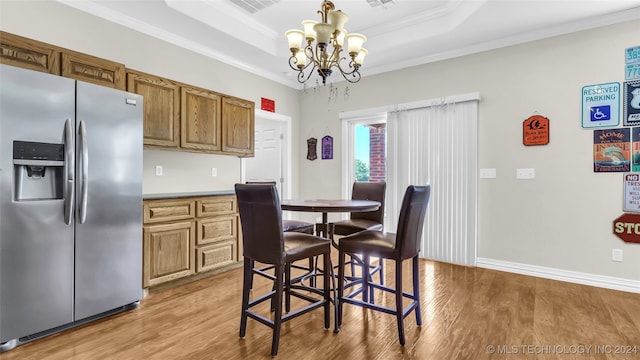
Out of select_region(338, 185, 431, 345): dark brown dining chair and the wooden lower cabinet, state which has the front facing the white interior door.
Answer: the dark brown dining chair

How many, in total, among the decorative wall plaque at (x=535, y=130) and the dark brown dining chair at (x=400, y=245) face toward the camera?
1

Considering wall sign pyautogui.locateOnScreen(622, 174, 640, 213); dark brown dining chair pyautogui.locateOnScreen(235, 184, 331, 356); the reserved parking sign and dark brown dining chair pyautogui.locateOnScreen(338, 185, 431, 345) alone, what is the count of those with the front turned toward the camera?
2

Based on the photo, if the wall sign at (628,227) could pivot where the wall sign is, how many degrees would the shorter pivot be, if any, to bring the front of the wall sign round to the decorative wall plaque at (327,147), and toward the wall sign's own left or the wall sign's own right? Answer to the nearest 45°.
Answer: approximately 90° to the wall sign's own right

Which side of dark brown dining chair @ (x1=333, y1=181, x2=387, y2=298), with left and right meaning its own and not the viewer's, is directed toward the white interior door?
right

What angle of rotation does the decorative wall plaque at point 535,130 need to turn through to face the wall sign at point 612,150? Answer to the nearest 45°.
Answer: approximately 90° to its left

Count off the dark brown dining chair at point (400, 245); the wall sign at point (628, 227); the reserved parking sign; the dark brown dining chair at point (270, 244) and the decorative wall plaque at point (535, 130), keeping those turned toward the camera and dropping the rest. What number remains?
3

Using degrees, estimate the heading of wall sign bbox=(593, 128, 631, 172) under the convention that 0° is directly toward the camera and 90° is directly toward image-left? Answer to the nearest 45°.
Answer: approximately 0°
